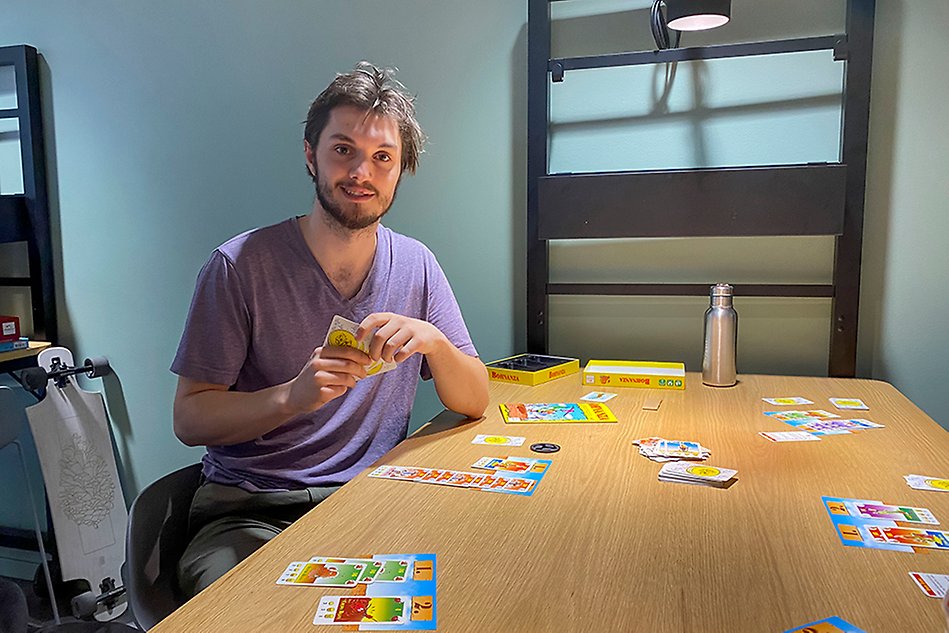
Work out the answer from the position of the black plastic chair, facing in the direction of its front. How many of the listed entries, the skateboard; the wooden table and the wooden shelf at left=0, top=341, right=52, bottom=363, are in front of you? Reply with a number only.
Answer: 1

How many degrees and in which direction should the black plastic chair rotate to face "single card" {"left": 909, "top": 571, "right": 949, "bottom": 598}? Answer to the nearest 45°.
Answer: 0° — it already faces it

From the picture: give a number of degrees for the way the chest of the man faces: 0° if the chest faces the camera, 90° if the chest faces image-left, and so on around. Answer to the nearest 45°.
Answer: approximately 315°

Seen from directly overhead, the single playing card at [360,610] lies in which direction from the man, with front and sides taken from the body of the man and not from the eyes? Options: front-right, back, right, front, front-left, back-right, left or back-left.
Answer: front-right

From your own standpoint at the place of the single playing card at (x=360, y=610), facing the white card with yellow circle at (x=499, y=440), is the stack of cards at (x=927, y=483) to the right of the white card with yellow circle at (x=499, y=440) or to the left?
right

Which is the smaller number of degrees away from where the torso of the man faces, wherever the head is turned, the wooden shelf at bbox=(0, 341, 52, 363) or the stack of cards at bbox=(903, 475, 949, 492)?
the stack of cards

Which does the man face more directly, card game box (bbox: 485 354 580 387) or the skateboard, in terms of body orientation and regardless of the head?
the card game box

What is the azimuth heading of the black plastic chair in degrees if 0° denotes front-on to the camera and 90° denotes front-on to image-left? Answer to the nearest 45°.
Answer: approximately 315°

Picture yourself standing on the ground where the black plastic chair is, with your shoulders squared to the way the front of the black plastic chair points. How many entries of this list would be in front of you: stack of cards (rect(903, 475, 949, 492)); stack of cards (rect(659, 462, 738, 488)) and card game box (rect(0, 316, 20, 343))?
2

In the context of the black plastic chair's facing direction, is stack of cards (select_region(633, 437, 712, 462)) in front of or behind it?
in front
